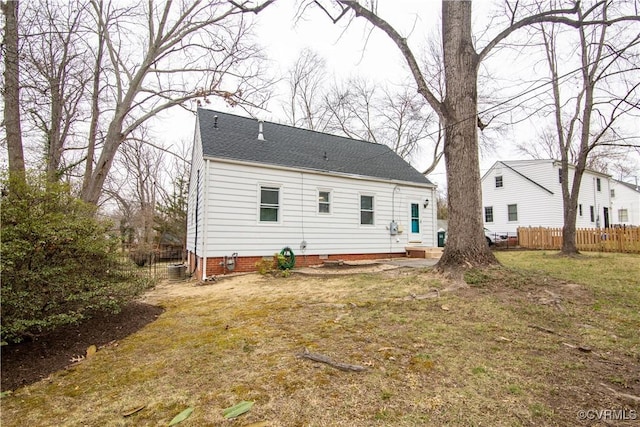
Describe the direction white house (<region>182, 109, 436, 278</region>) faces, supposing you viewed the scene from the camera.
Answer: facing away from the viewer and to the left of the viewer

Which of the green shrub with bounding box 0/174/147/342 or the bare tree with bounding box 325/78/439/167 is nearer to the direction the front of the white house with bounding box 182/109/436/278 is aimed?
the bare tree

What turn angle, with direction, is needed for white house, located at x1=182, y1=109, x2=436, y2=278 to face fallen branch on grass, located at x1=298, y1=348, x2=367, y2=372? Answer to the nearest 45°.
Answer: approximately 135° to its left

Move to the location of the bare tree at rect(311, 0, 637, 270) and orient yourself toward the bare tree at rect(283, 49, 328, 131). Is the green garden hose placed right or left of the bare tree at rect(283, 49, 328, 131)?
left

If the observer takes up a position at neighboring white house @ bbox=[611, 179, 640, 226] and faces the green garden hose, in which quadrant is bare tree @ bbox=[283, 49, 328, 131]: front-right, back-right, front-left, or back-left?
front-right

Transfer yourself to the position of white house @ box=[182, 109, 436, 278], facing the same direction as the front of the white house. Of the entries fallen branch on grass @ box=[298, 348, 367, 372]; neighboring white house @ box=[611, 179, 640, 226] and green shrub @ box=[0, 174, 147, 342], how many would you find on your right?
1

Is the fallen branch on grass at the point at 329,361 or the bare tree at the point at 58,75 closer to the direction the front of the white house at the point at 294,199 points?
the bare tree

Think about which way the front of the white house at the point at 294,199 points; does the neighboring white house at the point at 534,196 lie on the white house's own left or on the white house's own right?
on the white house's own right

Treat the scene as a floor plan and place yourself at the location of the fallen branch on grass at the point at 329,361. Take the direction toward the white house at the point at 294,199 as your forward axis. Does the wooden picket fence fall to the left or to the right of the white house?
right

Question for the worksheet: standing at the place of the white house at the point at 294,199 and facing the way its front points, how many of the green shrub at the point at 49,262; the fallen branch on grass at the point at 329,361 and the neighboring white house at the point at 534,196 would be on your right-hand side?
1

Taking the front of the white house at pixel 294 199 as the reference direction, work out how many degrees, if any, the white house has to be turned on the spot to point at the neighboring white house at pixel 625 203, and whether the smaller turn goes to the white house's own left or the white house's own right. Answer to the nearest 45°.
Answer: approximately 90° to the white house's own right
